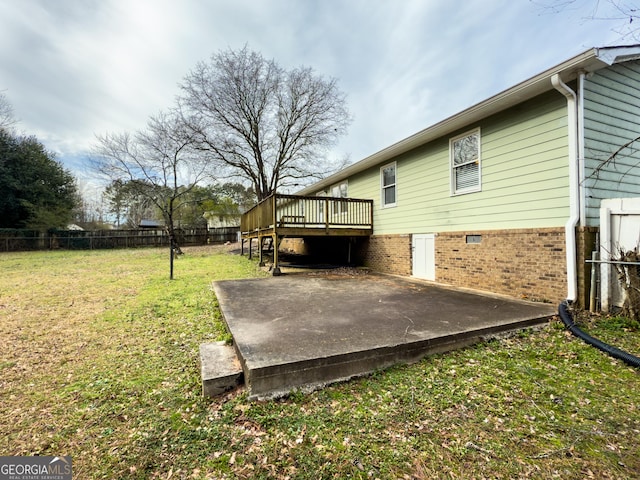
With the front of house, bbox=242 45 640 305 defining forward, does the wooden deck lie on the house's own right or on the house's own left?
on the house's own left

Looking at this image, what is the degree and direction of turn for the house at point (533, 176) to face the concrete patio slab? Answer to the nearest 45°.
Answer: approximately 180°

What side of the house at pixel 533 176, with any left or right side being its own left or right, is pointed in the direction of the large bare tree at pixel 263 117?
left

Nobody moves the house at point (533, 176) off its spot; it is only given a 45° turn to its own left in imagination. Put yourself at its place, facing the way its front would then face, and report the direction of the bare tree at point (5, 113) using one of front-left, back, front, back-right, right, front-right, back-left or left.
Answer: left

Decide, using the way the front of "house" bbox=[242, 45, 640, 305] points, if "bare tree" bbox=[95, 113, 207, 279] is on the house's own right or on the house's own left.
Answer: on the house's own left

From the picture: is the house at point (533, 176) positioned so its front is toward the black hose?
no

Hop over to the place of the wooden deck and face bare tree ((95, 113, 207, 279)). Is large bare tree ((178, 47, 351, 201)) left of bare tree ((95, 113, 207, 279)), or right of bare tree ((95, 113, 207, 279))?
right

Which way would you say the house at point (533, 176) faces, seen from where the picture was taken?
facing away from the viewer and to the right of the viewer

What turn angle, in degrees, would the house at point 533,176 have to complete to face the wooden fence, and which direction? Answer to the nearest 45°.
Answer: approximately 135° to its left

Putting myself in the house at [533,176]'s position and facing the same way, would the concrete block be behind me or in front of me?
behind
